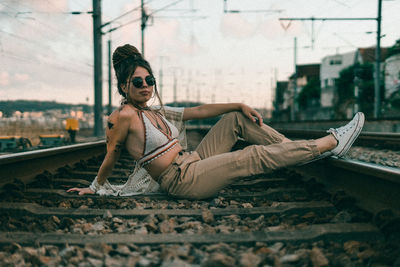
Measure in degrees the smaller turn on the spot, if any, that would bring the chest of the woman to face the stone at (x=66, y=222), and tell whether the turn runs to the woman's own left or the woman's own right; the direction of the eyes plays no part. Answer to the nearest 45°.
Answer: approximately 90° to the woman's own right

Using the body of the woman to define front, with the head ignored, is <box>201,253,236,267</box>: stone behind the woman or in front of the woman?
in front

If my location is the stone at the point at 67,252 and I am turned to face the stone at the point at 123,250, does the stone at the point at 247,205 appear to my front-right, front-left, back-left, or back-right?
front-left

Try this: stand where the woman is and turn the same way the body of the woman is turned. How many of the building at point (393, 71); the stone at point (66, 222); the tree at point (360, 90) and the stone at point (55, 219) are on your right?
2

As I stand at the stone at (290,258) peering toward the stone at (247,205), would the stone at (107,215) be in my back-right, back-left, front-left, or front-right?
front-left

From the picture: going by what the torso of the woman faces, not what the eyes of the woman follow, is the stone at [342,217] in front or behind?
in front

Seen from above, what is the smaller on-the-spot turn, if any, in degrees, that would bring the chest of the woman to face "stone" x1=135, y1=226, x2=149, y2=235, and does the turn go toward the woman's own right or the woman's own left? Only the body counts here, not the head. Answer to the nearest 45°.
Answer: approximately 45° to the woman's own right

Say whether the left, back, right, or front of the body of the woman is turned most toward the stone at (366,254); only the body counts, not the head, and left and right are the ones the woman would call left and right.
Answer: front

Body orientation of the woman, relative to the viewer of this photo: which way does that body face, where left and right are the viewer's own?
facing the viewer and to the right of the viewer

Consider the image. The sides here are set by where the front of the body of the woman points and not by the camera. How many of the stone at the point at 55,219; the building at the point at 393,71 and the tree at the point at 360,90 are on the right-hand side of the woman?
1

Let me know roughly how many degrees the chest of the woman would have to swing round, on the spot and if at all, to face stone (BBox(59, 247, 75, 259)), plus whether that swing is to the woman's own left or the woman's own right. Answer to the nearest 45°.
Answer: approximately 45° to the woman's own right
